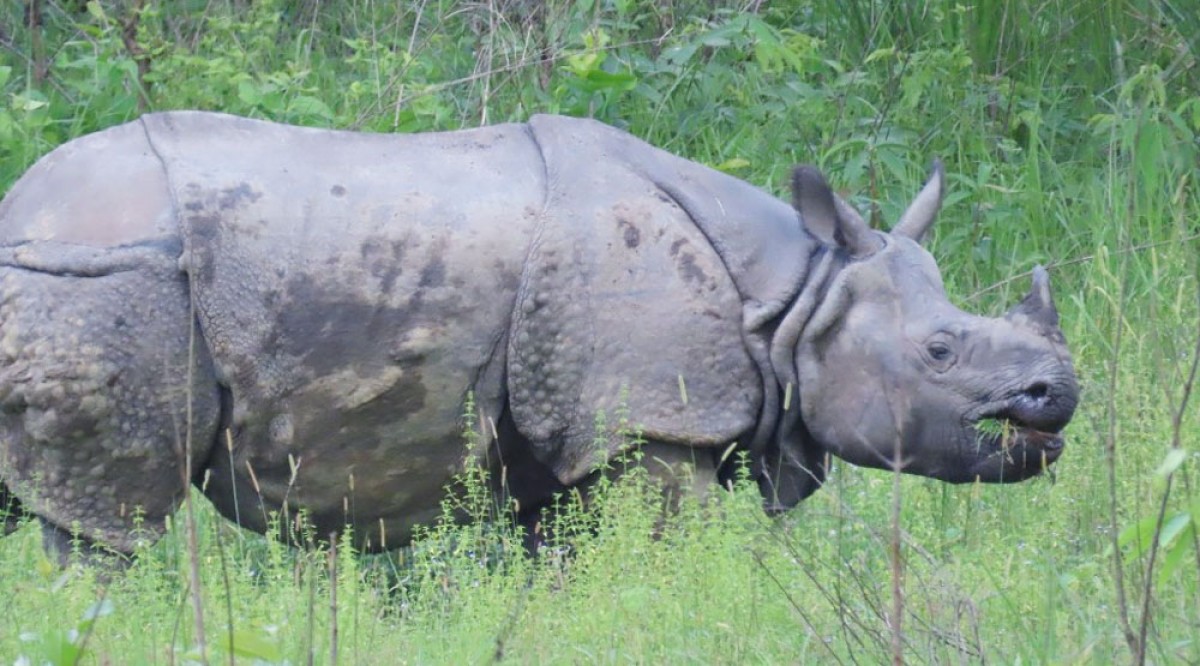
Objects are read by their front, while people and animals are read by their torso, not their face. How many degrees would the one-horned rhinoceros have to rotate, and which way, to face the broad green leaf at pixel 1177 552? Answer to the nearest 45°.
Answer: approximately 45° to its right

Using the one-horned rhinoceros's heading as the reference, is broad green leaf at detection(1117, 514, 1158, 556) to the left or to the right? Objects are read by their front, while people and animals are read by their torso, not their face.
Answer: on its right

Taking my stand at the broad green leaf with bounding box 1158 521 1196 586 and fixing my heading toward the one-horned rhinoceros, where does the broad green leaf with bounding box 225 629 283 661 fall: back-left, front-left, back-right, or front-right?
front-left

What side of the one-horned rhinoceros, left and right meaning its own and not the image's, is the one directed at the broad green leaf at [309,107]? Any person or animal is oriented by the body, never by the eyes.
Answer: left

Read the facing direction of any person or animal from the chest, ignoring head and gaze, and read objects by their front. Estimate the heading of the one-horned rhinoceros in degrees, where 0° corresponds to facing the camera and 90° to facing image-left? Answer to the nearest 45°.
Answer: approximately 270°

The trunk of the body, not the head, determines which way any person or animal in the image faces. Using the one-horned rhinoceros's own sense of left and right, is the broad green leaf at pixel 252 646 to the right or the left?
on its right
